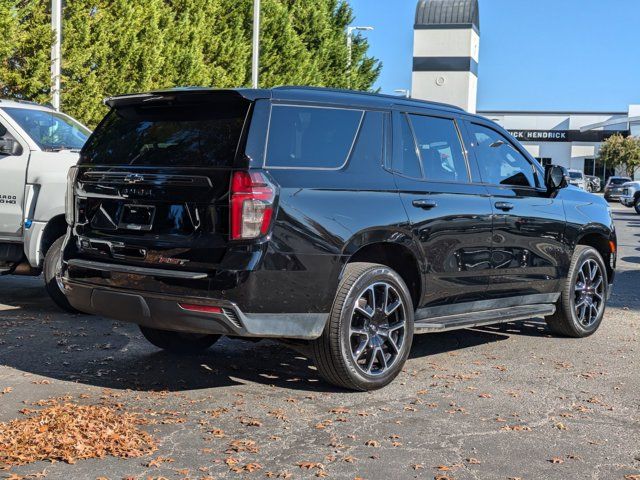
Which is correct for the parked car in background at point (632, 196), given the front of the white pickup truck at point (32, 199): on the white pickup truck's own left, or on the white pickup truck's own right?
on the white pickup truck's own left

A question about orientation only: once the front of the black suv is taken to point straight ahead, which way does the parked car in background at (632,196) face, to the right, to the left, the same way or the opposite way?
the opposite way

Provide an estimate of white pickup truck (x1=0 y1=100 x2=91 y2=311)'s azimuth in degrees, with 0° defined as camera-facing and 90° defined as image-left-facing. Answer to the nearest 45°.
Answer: approximately 315°

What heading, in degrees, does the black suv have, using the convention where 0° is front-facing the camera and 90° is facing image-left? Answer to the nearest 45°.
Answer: approximately 225°

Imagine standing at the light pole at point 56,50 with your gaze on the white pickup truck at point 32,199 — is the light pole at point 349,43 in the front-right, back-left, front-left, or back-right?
back-left

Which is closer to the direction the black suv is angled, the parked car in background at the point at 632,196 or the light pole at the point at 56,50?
the parked car in background
